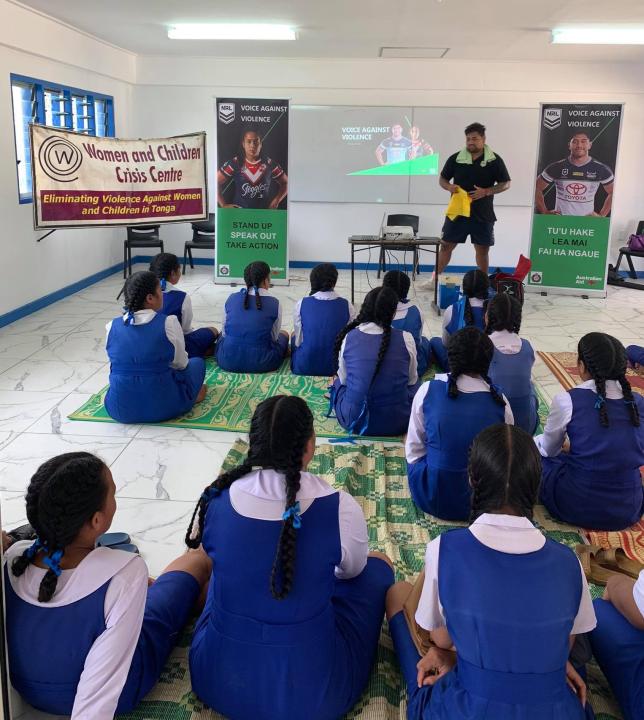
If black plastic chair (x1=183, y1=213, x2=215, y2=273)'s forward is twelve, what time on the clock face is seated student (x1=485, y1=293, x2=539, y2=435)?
The seated student is roughly at 10 o'clock from the black plastic chair.

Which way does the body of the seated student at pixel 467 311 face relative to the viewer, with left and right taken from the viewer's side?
facing away from the viewer

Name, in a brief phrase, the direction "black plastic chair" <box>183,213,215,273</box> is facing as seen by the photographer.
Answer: facing the viewer and to the left of the viewer

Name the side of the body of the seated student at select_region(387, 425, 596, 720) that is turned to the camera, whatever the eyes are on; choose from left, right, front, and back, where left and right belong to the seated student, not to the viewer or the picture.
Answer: back

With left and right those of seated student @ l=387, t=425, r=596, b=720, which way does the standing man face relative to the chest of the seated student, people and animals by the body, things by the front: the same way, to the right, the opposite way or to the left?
the opposite way

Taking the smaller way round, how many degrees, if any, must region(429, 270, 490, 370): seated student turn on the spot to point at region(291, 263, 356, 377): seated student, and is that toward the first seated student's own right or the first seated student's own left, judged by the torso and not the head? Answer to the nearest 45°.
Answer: approximately 135° to the first seated student's own left

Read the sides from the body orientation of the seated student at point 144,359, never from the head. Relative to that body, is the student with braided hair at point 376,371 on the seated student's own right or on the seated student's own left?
on the seated student's own right

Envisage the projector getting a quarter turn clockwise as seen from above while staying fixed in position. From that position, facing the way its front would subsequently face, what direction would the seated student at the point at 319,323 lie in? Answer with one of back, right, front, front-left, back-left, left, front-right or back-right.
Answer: right

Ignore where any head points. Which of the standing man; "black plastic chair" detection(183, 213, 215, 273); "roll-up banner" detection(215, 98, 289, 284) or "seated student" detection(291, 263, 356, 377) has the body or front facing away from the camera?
the seated student

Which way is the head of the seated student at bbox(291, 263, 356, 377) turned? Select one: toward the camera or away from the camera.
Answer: away from the camera

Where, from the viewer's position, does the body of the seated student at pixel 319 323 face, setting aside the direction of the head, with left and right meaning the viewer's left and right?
facing away from the viewer

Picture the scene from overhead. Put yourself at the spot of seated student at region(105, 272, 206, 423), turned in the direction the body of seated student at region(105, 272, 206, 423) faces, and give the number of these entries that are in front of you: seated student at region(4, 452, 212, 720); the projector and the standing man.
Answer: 2

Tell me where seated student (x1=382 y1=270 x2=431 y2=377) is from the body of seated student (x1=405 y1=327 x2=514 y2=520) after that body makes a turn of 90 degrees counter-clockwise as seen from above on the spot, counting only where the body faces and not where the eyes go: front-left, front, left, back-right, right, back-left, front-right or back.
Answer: right

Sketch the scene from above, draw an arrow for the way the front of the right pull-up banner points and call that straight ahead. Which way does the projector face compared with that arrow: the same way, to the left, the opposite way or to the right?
the opposite way

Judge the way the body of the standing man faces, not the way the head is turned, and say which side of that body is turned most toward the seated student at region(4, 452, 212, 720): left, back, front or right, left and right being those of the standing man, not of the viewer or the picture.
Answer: front

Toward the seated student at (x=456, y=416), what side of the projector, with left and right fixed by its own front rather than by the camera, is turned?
back

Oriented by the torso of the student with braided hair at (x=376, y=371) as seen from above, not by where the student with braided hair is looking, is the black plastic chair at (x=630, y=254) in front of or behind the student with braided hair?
in front

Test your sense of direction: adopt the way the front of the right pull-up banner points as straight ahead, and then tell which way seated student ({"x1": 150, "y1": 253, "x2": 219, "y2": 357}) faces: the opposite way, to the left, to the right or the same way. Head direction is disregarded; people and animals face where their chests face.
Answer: the opposite way

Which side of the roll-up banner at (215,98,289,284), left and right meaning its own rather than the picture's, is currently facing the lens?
front

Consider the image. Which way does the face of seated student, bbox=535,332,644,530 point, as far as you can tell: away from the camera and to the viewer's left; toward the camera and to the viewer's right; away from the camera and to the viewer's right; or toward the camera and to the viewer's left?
away from the camera and to the viewer's left
